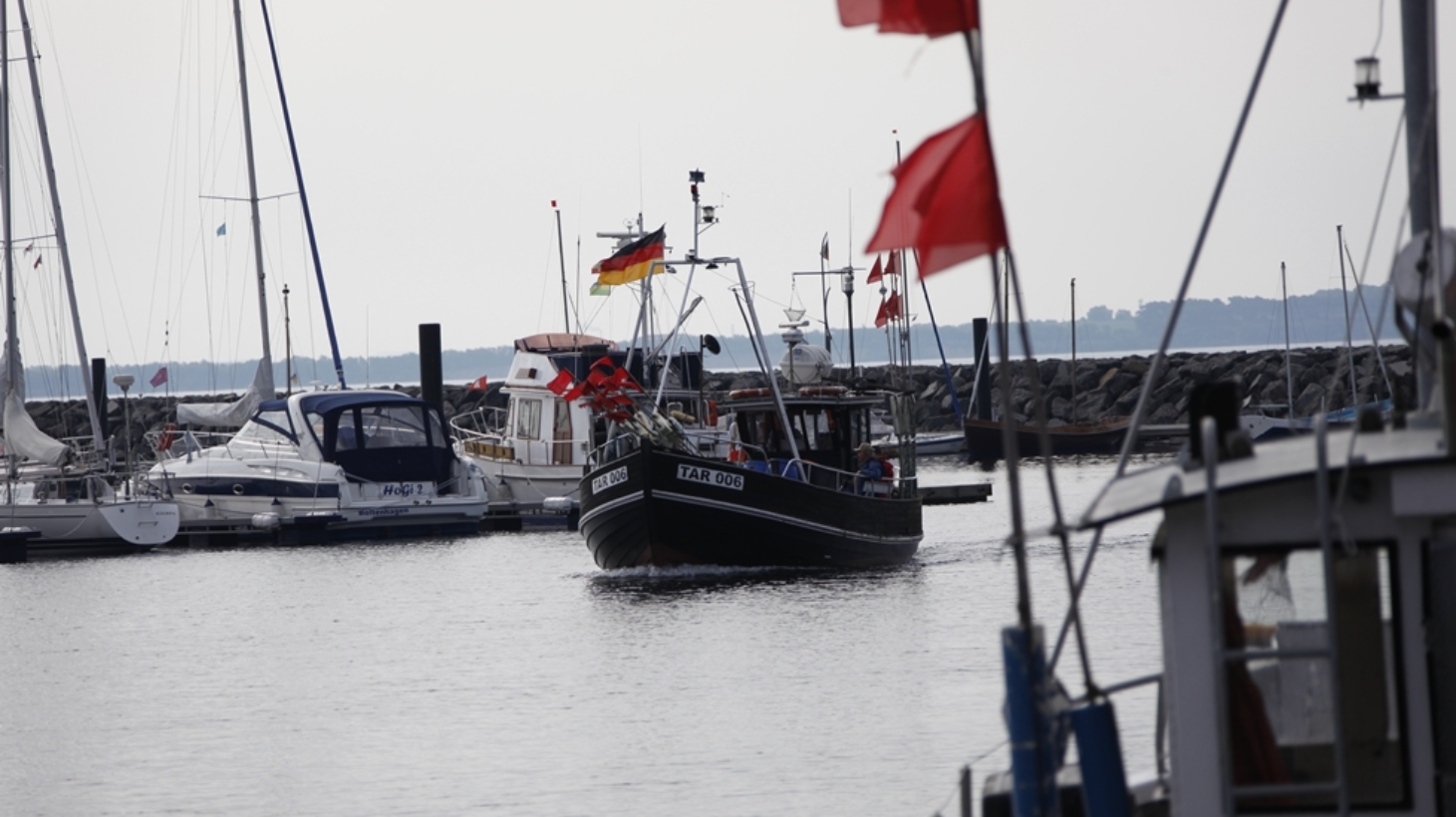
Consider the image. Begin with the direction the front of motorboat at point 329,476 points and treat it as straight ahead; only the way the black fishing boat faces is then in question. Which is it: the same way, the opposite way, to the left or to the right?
to the left

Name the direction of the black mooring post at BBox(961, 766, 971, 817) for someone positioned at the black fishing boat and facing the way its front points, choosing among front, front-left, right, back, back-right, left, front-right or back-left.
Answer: front-left

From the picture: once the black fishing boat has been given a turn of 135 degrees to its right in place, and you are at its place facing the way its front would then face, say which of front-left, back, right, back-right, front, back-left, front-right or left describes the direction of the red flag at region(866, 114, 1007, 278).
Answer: back

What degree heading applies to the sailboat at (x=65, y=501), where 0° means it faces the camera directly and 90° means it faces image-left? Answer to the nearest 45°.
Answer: approximately 135°

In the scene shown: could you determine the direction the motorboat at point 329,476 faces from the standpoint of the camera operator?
facing away from the viewer and to the left of the viewer

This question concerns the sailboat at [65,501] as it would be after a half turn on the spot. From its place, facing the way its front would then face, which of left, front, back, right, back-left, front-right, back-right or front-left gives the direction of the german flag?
front

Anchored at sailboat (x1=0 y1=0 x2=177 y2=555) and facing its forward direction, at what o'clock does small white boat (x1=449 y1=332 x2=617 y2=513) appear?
The small white boat is roughly at 4 o'clock from the sailboat.

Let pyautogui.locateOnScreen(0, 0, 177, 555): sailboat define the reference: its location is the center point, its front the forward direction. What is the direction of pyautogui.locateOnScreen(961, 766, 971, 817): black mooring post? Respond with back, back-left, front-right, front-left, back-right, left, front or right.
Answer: back-left

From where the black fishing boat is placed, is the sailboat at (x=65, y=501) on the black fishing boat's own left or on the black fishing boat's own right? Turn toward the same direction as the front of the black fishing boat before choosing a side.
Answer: on the black fishing boat's own right

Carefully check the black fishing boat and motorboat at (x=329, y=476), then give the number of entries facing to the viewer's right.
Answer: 0

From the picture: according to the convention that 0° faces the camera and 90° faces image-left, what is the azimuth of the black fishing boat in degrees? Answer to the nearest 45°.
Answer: approximately 45°

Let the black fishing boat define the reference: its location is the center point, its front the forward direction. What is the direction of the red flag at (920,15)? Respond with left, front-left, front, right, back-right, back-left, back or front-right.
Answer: front-left

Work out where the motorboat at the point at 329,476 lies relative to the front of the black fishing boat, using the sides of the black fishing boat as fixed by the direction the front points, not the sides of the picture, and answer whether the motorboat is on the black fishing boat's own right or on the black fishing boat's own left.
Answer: on the black fishing boat's own right

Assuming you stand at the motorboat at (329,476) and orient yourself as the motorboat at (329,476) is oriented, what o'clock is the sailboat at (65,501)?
the sailboat at (65,501) is roughly at 10 o'clock from the motorboat at (329,476).

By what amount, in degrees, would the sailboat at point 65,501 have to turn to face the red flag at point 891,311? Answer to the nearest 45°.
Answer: approximately 135° to its right

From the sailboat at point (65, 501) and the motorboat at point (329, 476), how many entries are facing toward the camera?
0
